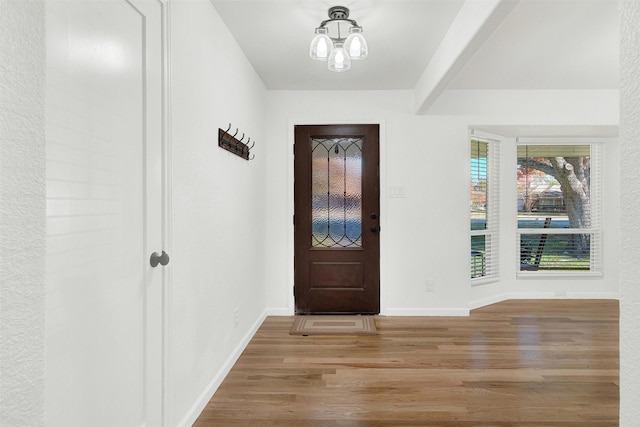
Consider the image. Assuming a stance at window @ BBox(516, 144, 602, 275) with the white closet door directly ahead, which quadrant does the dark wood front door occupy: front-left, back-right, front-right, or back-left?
front-right

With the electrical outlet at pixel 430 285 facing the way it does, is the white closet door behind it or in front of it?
in front

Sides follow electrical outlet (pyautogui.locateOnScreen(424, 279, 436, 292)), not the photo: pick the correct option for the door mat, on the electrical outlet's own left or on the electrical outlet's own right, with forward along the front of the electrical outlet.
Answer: on the electrical outlet's own right

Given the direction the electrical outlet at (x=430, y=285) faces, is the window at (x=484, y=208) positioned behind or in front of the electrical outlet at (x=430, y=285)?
behind

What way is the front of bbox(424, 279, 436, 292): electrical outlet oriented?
toward the camera

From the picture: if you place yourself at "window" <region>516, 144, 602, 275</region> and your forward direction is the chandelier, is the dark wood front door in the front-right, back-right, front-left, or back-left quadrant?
front-right

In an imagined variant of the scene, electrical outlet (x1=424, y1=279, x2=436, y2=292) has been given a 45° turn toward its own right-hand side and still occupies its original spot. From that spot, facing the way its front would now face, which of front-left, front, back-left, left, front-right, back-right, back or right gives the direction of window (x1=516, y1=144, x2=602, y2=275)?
back

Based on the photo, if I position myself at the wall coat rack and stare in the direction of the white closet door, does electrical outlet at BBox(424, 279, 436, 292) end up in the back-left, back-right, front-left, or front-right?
back-left
